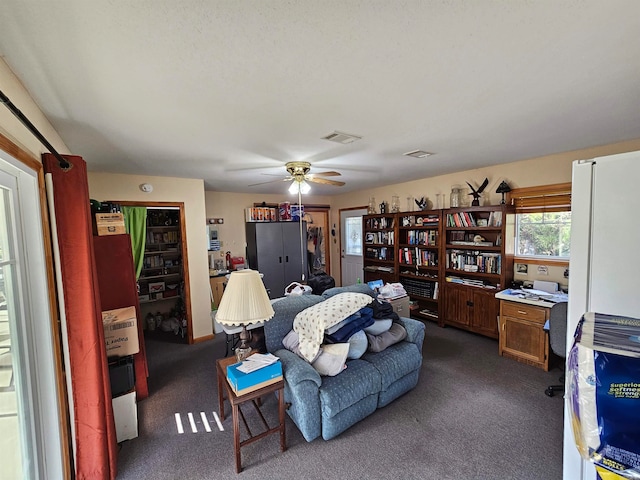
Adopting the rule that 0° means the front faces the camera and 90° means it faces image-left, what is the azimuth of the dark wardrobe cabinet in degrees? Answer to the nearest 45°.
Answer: approximately 315°

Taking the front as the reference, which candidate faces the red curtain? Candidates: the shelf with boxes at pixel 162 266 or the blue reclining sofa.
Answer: the shelf with boxes

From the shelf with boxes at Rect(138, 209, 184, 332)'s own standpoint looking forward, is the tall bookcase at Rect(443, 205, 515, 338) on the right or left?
on its left

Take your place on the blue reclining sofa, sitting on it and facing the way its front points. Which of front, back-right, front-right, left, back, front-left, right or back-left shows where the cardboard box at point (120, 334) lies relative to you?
back-right

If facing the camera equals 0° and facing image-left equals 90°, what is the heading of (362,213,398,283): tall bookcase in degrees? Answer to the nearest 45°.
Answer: approximately 45°
